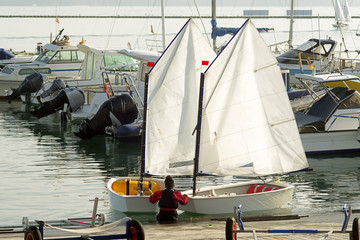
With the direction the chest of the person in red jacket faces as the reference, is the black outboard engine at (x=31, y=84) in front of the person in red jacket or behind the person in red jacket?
in front

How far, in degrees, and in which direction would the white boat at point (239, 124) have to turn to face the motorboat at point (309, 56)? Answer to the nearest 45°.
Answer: approximately 135° to its right

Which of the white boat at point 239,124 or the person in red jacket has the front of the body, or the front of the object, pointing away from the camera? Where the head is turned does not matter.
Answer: the person in red jacket

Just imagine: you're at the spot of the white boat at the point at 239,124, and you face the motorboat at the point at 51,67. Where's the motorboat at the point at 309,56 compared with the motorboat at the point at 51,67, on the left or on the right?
right

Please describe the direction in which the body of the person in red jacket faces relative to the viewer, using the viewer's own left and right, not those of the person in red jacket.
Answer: facing away from the viewer

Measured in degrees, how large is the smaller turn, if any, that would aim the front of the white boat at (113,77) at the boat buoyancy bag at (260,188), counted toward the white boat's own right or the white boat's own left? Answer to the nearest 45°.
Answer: approximately 135° to the white boat's own right

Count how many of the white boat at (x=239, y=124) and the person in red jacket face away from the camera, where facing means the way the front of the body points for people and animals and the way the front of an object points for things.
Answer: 1

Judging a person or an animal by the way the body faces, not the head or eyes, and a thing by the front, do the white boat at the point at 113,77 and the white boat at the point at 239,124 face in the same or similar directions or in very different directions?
very different directions

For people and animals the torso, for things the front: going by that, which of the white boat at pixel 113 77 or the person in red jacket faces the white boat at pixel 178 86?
the person in red jacket

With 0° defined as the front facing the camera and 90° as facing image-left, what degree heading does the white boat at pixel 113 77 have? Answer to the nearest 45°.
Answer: approximately 225°

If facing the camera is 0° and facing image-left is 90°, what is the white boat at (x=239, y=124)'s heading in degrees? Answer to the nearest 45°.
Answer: approximately 45°
